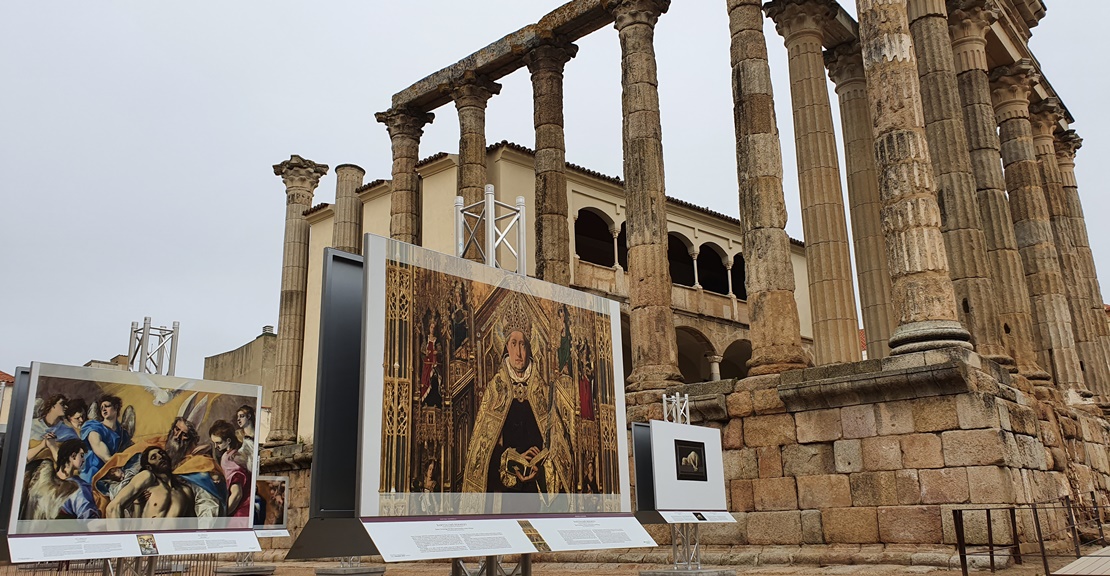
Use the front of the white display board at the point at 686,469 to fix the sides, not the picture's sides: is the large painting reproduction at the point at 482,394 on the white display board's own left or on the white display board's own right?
on the white display board's own right

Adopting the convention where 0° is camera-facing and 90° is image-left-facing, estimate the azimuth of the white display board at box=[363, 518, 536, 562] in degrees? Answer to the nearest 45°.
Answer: approximately 315°

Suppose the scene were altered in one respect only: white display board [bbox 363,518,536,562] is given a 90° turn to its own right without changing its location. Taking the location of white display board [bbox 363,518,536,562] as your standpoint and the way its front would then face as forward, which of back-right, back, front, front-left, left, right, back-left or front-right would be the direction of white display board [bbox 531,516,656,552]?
back

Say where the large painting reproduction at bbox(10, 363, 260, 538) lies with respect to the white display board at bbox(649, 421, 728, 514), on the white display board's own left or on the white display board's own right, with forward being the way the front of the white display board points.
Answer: on the white display board's own right

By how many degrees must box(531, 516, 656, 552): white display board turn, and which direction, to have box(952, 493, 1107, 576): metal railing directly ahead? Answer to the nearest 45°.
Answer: approximately 90° to its left

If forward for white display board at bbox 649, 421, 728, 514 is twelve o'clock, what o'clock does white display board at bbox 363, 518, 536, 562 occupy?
white display board at bbox 363, 518, 536, 562 is roughly at 2 o'clock from white display board at bbox 649, 421, 728, 514.

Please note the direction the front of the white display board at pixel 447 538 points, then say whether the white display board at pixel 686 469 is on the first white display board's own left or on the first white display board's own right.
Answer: on the first white display board's own left

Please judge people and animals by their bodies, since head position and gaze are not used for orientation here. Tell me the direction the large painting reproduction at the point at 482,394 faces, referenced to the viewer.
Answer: facing the viewer and to the right of the viewer
